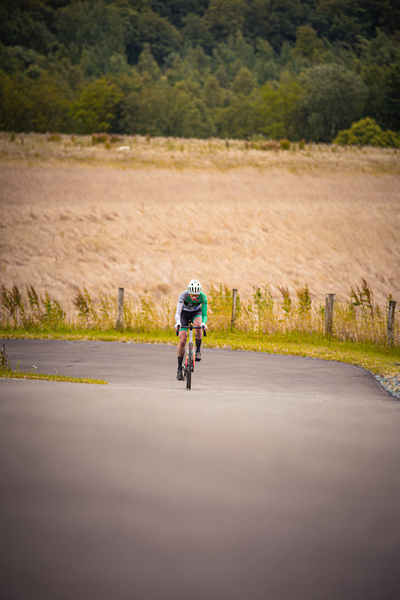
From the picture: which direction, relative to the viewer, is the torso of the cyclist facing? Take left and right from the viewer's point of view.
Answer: facing the viewer

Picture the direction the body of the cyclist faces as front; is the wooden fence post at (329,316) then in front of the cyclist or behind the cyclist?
behind
